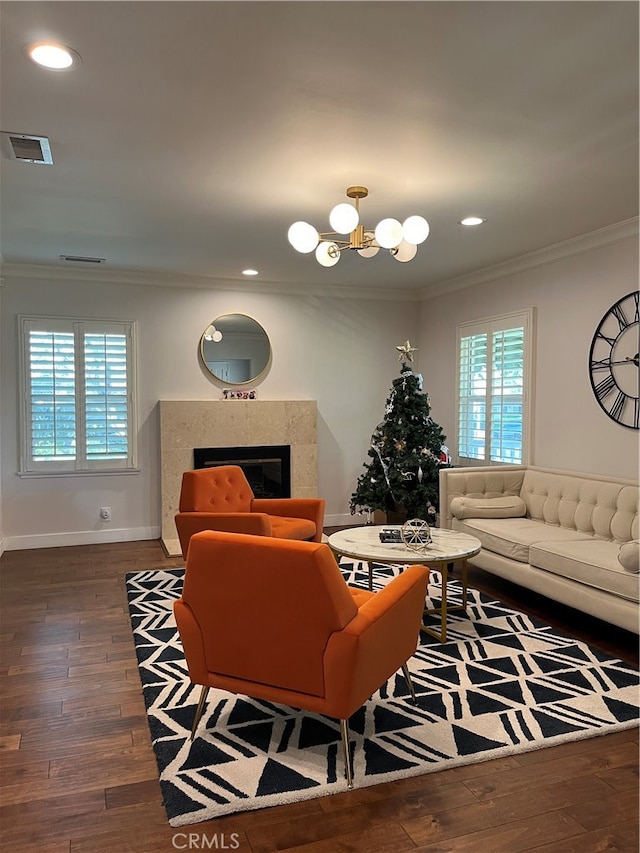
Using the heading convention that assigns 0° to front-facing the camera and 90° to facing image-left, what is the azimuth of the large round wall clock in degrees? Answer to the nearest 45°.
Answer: approximately 45°

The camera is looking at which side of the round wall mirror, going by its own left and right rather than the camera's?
front

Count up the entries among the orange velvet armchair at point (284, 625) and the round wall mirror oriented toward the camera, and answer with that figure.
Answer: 1

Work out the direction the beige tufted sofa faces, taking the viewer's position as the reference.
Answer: facing the viewer and to the left of the viewer

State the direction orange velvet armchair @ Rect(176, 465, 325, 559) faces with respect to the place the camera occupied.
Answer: facing the viewer and to the right of the viewer

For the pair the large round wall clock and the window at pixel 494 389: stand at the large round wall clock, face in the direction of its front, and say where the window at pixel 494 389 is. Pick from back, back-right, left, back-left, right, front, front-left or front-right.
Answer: right

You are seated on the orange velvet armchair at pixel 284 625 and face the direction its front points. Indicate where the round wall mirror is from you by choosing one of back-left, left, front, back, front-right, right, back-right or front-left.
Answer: front-left

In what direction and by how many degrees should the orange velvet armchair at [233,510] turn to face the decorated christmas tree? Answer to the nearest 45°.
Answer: approximately 90° to its left
